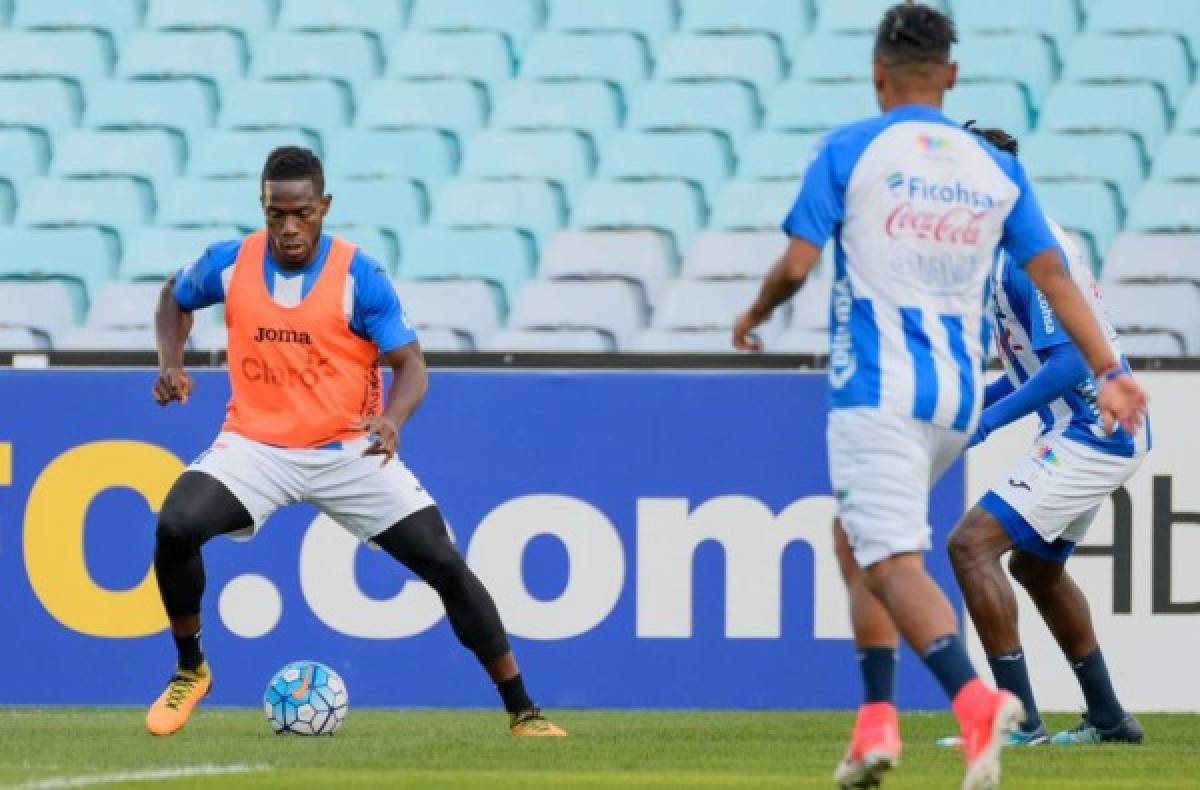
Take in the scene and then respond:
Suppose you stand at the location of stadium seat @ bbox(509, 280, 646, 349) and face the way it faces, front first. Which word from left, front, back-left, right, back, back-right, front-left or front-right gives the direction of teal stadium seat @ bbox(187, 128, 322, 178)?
back-right

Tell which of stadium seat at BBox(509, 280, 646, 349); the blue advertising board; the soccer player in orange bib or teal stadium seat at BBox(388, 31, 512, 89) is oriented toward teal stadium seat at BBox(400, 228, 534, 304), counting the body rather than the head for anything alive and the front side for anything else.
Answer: teal stadium seat at BBox(388, 31, 512, 89)

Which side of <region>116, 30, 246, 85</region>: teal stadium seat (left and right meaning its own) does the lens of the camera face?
front

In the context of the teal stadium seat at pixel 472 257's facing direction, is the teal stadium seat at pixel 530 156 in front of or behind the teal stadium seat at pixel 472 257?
behind

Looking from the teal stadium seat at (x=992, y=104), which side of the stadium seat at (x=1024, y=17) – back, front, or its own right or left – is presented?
front

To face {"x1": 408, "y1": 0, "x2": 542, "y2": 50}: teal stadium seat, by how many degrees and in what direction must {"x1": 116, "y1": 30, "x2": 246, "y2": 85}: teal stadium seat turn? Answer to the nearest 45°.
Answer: approximately 90° to its left

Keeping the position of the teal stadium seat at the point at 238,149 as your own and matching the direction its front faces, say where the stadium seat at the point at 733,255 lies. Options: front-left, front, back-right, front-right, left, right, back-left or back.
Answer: front-left

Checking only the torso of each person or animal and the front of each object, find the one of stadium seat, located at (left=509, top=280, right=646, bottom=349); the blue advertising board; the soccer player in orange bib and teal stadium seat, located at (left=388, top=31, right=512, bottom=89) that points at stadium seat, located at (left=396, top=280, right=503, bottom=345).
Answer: the teal stadium seat

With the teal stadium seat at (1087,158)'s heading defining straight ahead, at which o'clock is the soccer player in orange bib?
The soccer player in orange bib is roughly at 1 o'clock from the teal stadium seat.

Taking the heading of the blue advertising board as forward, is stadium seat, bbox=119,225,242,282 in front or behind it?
behind

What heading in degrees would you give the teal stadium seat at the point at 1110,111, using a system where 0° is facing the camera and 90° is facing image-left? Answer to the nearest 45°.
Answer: approximately 0°

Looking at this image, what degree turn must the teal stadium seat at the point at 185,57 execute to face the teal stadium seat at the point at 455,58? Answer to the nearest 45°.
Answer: approximately 90° to its left
